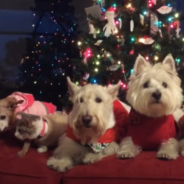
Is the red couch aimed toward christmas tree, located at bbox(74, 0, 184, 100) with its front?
no

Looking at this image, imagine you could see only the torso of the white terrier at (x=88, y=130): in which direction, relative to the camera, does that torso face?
toward the camera

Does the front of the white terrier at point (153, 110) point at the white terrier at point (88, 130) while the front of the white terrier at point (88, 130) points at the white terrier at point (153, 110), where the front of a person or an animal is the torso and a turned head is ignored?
no

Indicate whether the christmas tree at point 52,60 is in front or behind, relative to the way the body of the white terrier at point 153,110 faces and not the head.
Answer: behind

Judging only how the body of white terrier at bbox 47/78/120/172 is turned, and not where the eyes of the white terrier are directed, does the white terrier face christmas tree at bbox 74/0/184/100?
no

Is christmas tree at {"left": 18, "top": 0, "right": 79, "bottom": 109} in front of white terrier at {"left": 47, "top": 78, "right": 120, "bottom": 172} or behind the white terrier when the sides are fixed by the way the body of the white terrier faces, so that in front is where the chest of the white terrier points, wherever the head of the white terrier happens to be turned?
behind

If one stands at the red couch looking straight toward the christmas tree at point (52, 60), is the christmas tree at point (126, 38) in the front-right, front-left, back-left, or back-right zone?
front-right

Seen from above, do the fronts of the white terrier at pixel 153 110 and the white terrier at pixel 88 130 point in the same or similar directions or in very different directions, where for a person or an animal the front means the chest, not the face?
same or similar directions

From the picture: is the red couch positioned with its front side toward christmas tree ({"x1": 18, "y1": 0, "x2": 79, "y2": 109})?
no

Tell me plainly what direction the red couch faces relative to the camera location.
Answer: facing the viewer

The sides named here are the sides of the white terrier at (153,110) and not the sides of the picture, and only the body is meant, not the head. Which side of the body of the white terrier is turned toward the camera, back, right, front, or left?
front
